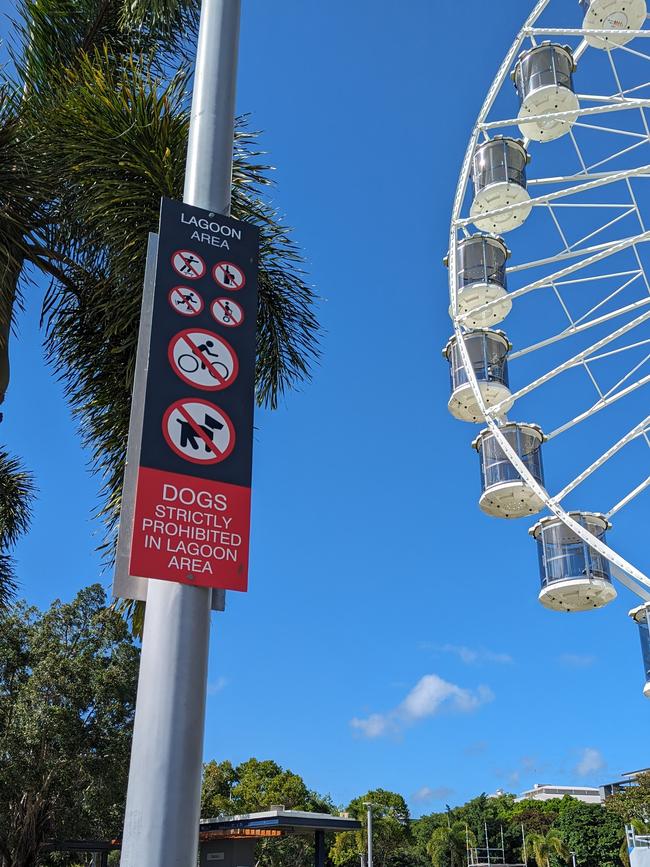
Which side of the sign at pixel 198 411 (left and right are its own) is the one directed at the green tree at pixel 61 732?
back

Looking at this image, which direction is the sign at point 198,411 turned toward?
toward the camera
